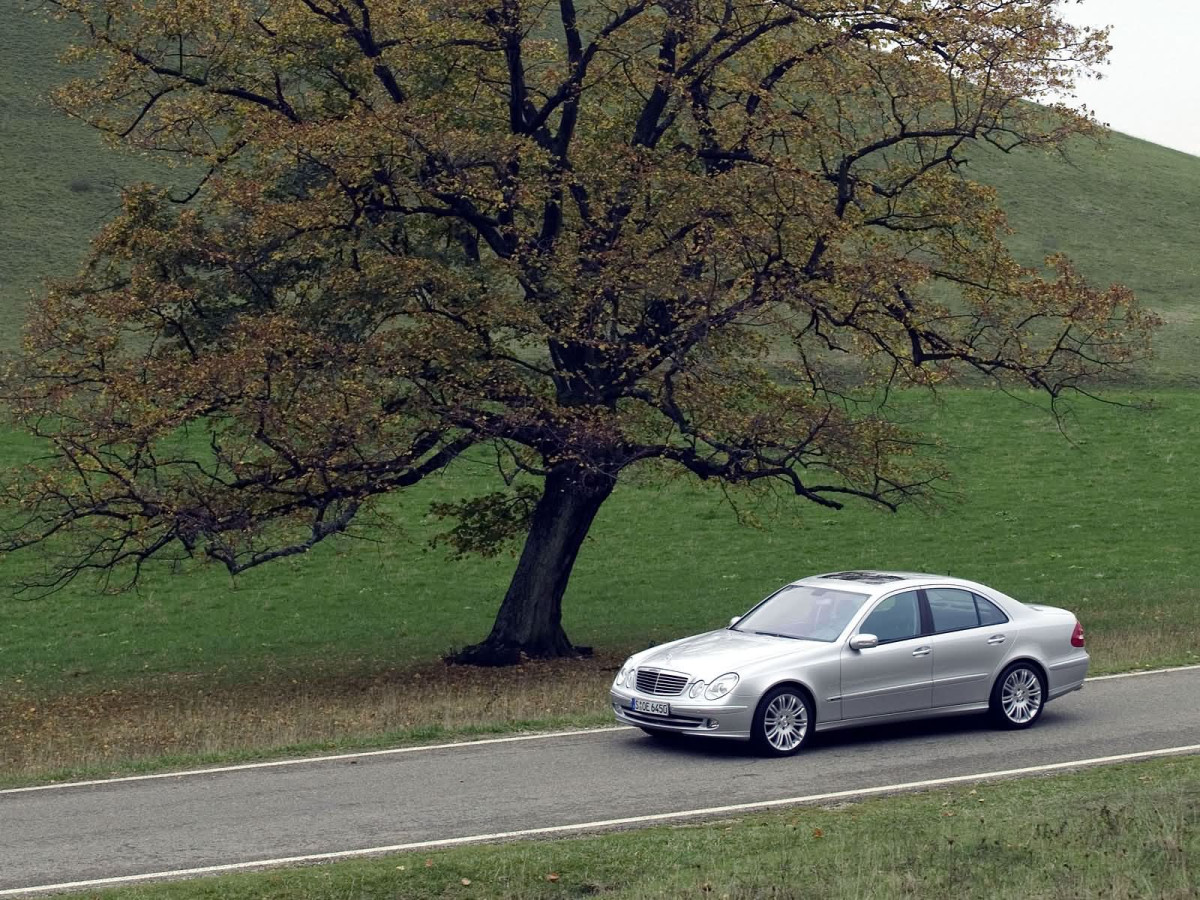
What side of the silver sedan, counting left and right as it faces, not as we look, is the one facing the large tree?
right
